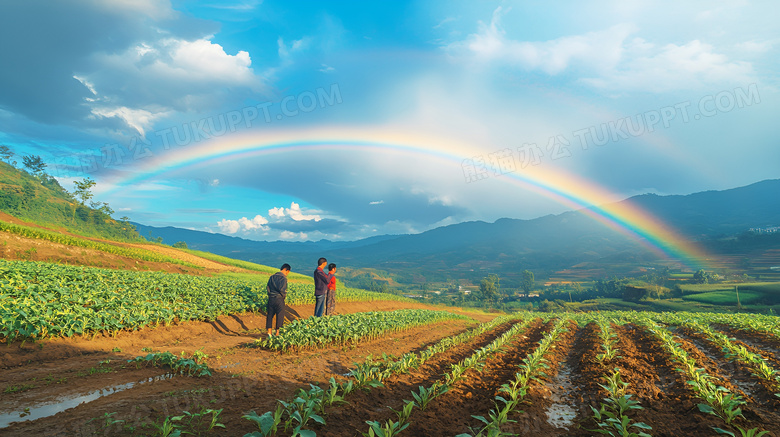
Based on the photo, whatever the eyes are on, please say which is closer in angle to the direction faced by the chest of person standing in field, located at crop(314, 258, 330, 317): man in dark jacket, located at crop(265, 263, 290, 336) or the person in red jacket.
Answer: the person in red jacket

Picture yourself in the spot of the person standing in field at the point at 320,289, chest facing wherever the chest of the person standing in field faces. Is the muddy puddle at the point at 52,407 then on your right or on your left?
on your right

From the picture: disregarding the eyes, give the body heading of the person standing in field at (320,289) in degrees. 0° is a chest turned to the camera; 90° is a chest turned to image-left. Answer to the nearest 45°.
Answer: approximately 270°

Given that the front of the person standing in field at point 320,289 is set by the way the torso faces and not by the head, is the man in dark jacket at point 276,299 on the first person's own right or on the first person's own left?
on the first person's own right

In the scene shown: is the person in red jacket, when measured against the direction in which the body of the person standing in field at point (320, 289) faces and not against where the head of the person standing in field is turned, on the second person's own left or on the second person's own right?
on the second person's own left
